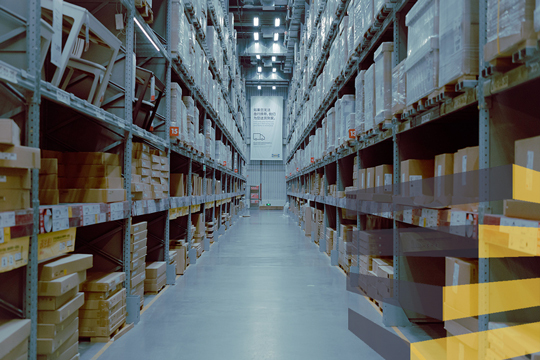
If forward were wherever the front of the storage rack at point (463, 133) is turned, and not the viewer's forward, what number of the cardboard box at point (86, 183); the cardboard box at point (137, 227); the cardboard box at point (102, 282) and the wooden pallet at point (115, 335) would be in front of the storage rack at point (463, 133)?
4

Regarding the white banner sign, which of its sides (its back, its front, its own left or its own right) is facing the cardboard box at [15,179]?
front

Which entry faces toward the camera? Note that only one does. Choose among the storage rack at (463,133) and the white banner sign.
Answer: the white banner sign

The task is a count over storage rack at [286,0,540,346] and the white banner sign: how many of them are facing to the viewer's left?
1

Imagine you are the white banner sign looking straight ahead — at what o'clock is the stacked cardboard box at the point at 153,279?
The stacked cardboard box is roughly at 12 o'clock from the white banner sign.

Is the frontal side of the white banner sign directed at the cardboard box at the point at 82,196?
yes

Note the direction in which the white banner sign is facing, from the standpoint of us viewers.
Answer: facing the viewer

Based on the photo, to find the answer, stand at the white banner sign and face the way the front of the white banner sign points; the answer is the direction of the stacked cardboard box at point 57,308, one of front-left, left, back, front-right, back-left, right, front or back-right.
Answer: front

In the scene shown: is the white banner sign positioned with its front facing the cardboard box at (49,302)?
yes

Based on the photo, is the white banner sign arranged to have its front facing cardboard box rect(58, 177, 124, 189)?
yes

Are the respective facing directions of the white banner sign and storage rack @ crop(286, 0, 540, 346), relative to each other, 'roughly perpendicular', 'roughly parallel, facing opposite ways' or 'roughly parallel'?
roughly perpendicular

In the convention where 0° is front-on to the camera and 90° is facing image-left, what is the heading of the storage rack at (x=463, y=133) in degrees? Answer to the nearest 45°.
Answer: approximately 90°

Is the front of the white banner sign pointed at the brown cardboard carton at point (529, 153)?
yes

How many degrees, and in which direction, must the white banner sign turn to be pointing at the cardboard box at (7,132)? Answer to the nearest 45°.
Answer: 0° — it already faces it

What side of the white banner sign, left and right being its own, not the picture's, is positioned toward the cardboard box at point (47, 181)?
front
